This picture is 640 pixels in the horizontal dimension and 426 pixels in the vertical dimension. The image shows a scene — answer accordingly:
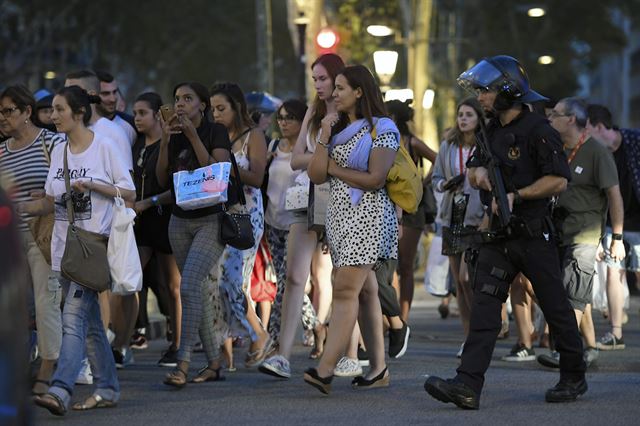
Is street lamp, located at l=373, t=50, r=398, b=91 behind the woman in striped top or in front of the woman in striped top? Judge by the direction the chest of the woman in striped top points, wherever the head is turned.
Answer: behind

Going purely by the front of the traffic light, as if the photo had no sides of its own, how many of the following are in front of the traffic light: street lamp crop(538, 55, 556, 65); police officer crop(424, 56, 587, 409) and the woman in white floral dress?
2

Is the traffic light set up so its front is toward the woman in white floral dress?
yes

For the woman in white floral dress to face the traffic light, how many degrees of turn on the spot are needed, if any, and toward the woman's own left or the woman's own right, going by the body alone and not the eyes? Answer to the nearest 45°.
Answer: approximately 135° to the woman's own right

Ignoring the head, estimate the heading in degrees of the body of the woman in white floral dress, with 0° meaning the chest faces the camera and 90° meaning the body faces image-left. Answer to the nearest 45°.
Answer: approximately 45°

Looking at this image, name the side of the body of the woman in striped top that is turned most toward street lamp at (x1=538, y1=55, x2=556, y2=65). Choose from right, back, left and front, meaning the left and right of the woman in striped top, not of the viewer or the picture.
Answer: back

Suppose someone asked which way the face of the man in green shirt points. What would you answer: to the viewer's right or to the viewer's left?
to the viewer's left

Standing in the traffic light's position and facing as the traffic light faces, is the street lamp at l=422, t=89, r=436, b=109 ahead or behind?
behind
